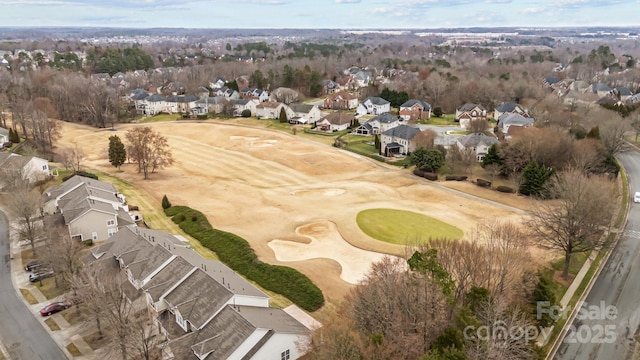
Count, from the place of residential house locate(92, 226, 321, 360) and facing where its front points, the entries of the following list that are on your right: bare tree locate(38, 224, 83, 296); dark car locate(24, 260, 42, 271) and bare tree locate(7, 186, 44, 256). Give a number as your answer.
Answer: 3

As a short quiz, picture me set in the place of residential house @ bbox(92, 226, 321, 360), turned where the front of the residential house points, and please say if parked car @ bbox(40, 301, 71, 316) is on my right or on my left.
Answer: on my right

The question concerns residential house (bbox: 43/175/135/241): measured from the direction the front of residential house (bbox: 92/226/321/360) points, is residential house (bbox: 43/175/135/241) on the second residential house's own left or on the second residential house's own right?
on the second residential house's own right

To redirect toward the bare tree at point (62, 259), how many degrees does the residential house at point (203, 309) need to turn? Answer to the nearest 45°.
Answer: approximately 90° to its right

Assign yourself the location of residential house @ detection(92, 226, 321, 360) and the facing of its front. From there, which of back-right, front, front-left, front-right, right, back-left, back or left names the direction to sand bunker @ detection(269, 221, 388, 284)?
back

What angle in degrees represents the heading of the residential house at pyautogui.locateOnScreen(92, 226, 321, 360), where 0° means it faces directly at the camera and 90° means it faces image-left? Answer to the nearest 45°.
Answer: approximately 45°

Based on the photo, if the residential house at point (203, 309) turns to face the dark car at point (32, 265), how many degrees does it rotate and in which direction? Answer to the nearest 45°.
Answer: approximately 90° to its right

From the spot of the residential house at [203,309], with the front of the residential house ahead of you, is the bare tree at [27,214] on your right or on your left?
on your right

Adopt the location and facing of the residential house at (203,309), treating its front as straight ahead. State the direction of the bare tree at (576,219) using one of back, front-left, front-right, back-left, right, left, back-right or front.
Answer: back-left

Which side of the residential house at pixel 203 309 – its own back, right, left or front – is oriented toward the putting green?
back
